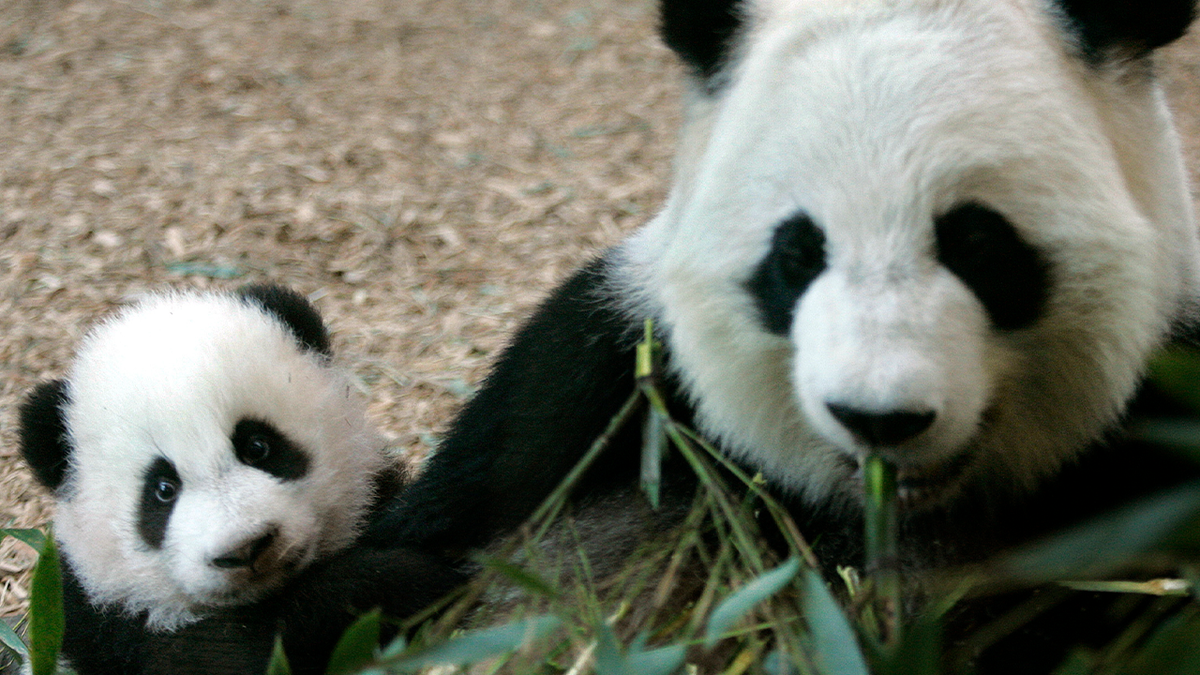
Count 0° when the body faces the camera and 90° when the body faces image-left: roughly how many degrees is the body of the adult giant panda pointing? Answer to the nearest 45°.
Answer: approximately 0°

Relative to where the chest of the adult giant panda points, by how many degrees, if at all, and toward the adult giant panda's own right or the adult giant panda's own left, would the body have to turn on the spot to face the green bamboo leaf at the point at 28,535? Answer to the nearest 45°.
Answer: approximately 90° to the adult giant panda's own right

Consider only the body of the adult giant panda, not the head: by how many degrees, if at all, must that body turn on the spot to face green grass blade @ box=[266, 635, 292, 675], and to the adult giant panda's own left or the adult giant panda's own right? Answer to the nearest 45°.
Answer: approximately 45° to the adult giant panda's own right

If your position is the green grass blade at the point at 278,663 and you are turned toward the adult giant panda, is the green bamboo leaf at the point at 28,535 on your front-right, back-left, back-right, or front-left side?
back-left

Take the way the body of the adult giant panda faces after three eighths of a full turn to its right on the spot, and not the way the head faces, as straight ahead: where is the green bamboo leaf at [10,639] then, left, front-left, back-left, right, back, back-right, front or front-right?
front-left
